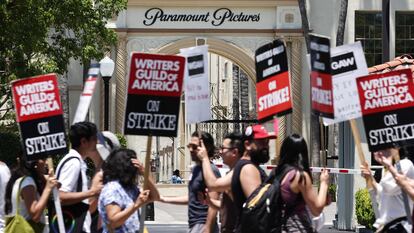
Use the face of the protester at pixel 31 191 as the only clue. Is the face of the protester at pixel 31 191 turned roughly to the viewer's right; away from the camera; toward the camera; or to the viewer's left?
to the viewer's right

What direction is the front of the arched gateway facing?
toward the camera

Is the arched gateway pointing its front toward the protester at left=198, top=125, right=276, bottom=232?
yes

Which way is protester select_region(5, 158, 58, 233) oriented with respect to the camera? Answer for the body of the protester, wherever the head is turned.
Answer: to the viewer's right

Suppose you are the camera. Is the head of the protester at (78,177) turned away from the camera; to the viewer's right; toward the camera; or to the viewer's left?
to the viewer's right

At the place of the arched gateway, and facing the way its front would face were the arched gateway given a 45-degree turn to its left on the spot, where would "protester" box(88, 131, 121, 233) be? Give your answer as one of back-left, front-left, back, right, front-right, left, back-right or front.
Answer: front-right

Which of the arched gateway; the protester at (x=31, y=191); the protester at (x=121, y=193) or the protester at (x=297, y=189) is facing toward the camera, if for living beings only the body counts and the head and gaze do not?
the arched gateway

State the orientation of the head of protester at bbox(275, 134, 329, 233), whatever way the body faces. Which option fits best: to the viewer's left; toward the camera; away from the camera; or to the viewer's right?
away from the camera
